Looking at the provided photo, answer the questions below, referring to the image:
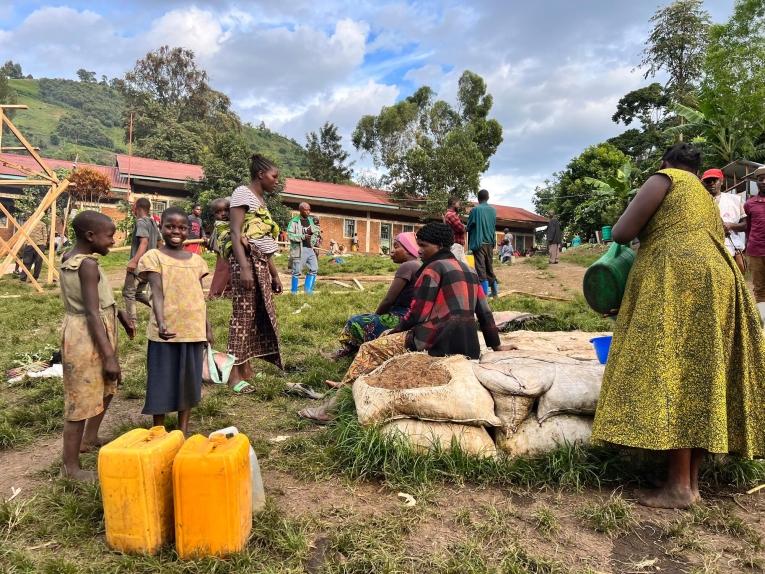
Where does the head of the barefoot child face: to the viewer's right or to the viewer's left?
to the viewer's right

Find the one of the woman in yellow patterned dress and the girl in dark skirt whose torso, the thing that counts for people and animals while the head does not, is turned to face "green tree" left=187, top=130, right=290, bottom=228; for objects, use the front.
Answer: the woman in yellow patterned dress

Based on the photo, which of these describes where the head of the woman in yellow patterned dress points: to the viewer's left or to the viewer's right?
to the viewer's left

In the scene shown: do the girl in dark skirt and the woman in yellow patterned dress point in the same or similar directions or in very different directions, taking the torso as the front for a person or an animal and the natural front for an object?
very different directions

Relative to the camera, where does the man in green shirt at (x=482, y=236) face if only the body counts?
away from the camera

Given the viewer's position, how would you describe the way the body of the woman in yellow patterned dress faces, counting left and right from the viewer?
facing away from the viewer and to the left of the viewer

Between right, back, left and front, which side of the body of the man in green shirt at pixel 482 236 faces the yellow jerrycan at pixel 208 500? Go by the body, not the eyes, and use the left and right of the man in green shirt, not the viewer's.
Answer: back

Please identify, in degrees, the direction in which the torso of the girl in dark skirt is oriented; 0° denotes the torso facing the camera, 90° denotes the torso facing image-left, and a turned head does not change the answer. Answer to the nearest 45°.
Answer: approximately 0°
